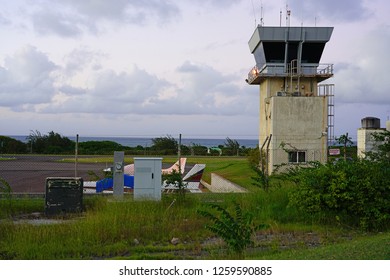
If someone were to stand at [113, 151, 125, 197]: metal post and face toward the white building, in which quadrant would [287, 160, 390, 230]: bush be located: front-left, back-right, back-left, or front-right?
front-right

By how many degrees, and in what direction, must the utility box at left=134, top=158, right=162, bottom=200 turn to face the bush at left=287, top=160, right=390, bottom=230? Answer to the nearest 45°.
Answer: approximately 45° to its left

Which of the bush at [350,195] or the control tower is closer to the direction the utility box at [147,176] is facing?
the bush

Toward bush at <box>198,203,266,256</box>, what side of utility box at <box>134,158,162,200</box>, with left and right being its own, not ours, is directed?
front

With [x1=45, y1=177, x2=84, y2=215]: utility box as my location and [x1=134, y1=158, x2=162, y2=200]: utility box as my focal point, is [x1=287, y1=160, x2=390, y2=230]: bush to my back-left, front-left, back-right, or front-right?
front-right

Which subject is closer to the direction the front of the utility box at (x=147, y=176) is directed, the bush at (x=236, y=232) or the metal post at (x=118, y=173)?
the bush

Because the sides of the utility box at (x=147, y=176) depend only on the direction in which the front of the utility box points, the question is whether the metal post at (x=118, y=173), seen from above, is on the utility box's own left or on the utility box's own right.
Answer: on the utility box's own right

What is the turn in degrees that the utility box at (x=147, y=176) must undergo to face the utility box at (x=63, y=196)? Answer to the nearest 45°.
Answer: approximately 45° to its right

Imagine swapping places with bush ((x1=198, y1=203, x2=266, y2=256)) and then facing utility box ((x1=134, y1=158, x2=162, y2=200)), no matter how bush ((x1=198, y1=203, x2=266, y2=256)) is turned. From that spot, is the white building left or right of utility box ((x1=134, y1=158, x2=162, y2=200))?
right

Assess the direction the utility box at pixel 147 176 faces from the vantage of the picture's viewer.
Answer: facing the viewer

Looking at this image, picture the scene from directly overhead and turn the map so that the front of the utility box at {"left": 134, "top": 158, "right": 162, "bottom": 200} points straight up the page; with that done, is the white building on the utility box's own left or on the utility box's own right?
on the utility box's own left

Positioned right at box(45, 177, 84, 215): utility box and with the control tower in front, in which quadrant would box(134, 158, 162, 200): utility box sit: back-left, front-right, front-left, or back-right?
front-right

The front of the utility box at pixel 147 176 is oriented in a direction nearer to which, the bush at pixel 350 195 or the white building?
the bush
